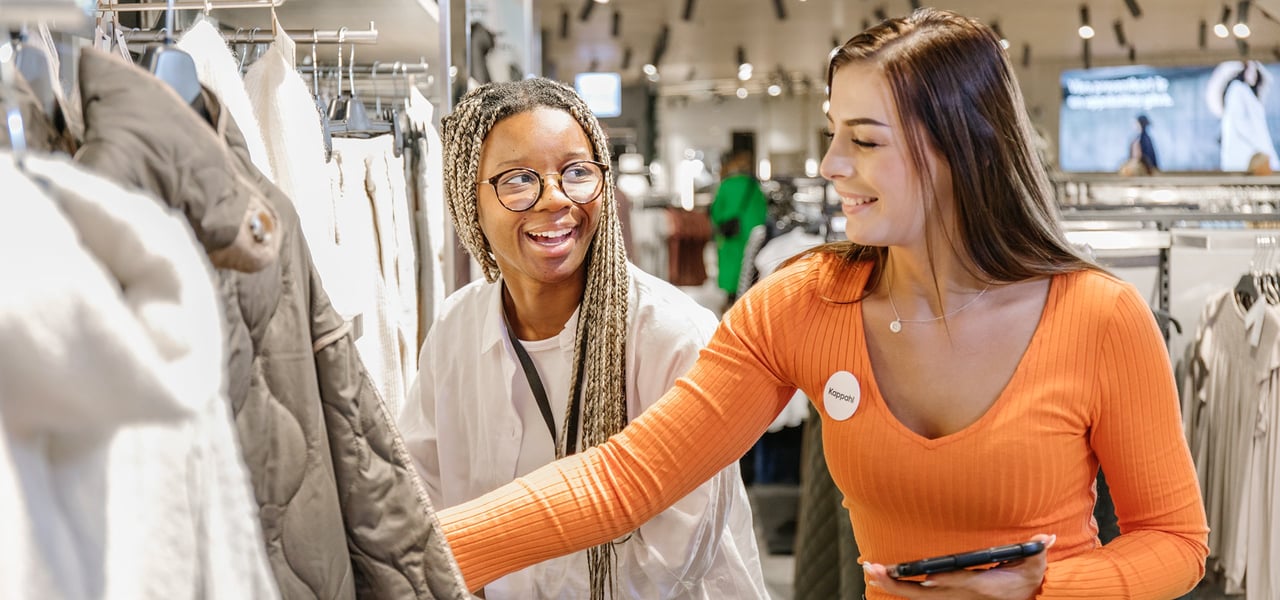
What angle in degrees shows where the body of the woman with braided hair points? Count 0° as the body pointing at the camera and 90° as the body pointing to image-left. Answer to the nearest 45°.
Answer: approximately 0°

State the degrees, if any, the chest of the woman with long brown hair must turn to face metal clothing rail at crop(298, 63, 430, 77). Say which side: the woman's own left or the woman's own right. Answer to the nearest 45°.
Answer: approximately 90° to the woman's own right

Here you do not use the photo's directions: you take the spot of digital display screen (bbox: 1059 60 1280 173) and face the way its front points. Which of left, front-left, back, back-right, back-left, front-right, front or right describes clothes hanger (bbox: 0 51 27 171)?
front

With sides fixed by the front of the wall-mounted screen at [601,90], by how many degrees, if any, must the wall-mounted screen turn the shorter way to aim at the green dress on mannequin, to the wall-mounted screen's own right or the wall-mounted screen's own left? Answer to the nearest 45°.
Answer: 0° — it already faces it

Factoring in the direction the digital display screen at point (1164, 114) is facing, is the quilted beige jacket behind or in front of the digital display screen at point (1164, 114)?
in front

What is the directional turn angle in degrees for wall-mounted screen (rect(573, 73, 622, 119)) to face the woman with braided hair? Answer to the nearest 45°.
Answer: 0° — it already faces them

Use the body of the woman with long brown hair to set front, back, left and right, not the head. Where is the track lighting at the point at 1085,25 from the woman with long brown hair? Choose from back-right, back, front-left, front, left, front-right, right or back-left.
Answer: back-right

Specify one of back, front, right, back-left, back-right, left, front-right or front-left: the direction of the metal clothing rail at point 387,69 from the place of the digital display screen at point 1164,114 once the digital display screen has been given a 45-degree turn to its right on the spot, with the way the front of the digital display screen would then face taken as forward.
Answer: front-left

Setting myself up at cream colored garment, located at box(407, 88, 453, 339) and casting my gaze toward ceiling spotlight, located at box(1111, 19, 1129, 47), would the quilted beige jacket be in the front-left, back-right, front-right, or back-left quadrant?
back-right

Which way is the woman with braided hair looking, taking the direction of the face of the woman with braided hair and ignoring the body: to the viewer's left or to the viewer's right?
to the viewer's right

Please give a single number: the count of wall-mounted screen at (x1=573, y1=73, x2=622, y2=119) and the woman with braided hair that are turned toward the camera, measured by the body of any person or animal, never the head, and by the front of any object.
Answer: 2

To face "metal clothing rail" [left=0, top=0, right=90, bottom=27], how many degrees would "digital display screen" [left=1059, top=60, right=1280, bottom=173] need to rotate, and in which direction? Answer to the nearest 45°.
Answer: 0° — it already faces it

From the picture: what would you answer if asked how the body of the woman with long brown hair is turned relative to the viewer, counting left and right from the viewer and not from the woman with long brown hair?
facing the viewer and to the left of the viewer

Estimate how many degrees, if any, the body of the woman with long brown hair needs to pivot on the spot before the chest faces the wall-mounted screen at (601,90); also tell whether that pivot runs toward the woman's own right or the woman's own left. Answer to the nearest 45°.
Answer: approximately 135° to the woman's own right

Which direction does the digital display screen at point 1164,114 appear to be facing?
toward the camera

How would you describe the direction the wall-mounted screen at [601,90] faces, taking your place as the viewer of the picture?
facing the viewer

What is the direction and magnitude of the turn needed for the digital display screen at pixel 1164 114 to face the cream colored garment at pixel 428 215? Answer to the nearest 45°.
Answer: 0° — it already faces it
